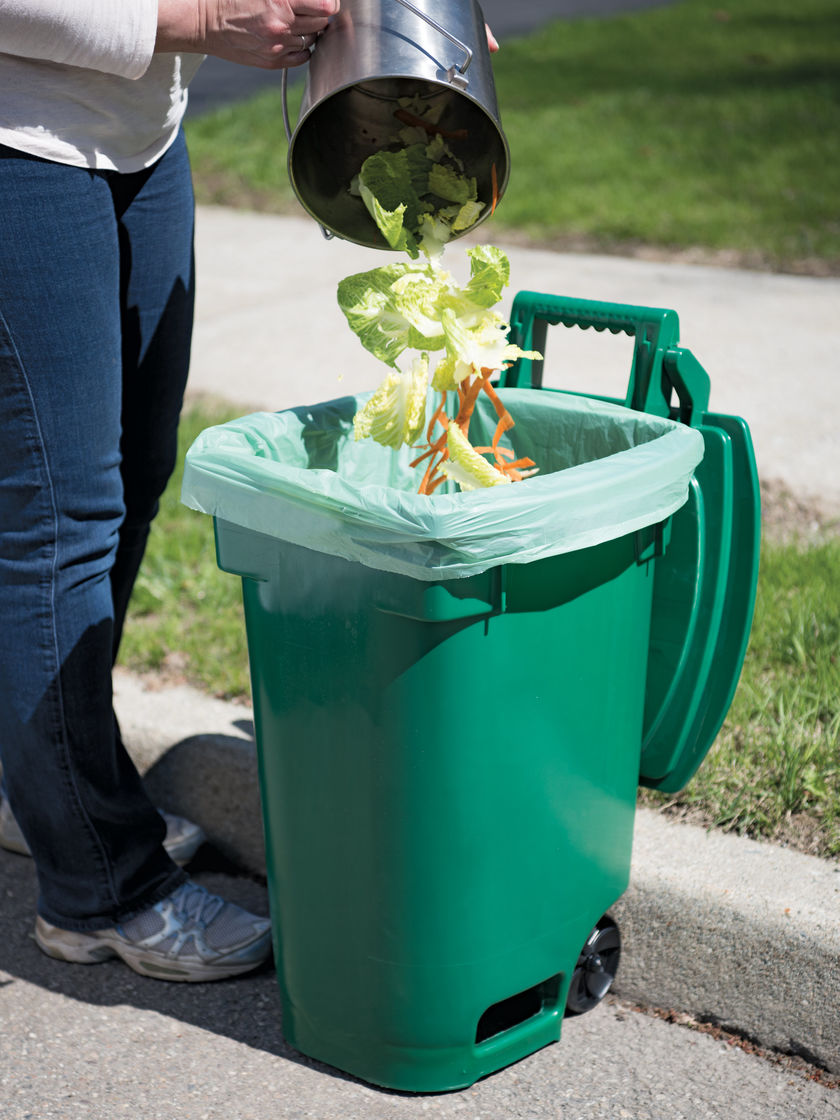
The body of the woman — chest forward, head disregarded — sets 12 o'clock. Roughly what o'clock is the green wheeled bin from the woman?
The green wheeled bin is roughly at 1 o'clock from the woman.

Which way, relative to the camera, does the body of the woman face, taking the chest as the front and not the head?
to the viewer's right

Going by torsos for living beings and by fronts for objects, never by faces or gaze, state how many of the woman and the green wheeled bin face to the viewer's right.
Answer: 1

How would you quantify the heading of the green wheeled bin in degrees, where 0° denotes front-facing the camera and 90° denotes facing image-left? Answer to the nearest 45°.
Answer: approximately 45°

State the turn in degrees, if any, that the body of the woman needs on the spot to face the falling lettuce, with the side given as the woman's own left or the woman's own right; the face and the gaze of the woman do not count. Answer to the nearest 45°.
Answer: approximately 45° to the woman's own right
